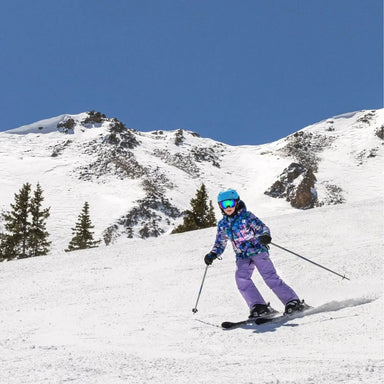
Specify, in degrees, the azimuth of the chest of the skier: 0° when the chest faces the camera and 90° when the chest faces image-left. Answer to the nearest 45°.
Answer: approximately 45°

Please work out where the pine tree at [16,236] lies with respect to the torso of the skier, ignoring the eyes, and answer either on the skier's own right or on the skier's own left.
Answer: on the skier's own right
